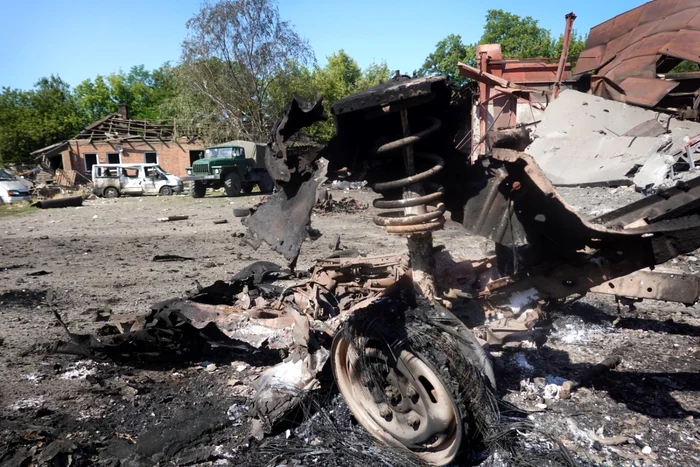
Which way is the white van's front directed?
to the viewer's right

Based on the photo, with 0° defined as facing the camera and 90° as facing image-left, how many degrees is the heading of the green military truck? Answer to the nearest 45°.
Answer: approximately 45°

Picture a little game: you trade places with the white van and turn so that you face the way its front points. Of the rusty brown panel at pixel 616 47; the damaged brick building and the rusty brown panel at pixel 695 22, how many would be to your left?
1

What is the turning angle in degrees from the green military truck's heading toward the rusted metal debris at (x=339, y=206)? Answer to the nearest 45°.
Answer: approximately 90° to its left

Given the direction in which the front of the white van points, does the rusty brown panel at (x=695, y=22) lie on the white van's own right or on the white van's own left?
on the white van's own right

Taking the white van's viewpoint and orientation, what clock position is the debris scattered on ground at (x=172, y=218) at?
The debris scattered on ground is roughly at 3 o'clock from the white van.

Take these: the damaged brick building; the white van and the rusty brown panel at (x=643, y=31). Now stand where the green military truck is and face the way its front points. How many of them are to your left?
1

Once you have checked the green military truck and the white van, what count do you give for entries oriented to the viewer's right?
1

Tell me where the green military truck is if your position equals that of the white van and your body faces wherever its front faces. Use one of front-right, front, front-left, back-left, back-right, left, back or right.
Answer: front-right

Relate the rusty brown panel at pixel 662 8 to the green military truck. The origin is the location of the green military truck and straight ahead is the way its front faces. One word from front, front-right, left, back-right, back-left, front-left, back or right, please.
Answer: left

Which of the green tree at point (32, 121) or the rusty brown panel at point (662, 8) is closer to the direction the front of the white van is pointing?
the rusty brown panel

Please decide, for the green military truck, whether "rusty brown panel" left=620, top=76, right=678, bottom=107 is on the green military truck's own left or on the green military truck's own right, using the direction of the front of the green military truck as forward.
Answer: on the green military truck's own left

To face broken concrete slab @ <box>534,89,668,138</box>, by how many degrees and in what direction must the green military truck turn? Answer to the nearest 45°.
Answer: approximately 90° to its left

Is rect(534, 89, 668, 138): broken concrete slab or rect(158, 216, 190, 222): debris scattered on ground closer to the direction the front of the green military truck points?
the debris scattered on ground

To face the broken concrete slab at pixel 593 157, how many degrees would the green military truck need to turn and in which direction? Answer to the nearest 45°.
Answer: approximately 90° to its left

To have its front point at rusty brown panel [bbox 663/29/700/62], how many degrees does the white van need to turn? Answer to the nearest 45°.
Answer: approximately 45° to its right
